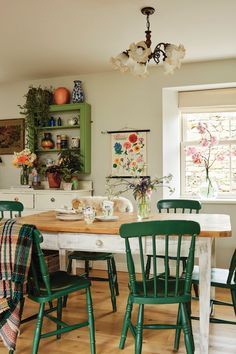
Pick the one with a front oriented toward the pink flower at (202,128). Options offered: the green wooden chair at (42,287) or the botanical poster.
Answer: the green wooden chair

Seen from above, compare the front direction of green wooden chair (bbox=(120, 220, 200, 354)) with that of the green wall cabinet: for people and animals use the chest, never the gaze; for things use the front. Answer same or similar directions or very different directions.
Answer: very different directions

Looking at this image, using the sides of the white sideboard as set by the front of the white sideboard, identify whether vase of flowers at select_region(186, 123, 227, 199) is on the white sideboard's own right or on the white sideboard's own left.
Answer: on the white sideboard's own left

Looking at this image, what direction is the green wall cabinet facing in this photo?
toward the camera

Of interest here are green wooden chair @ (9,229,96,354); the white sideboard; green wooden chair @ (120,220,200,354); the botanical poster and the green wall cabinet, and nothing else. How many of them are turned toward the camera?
3

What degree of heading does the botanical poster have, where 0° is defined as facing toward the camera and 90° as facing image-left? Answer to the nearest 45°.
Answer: approximately 0°

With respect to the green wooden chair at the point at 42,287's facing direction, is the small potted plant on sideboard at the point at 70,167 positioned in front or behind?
in front

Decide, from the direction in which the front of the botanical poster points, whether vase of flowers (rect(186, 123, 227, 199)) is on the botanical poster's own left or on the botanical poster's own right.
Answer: on the botanical poster's own left

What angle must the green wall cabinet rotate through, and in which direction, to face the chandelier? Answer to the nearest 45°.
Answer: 0° — it already faces it

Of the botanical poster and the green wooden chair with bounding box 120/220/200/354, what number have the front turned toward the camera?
1

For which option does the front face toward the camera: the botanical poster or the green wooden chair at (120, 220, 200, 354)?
the botanical poster

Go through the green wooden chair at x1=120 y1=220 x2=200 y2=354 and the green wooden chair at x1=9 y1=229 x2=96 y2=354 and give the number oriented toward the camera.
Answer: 0

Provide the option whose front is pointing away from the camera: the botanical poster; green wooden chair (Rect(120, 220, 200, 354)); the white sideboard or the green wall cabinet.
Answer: the green wooden chair

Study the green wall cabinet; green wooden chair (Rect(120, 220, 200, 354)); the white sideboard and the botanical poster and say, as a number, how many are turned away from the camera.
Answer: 1

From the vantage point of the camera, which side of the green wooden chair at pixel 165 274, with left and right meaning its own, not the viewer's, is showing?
back

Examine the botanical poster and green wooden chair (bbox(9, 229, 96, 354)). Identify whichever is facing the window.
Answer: the green wooden chair

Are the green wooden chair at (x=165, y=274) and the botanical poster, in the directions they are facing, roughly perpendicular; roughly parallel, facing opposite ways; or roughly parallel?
roughly parallel, facing opposite ways

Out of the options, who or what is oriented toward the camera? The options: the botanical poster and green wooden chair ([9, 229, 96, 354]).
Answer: the botanical poster

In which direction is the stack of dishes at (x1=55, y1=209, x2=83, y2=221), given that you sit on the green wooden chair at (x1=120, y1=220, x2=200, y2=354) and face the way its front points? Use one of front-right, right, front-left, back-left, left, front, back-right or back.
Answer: front-left

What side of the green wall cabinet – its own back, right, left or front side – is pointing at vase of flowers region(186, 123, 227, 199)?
left
